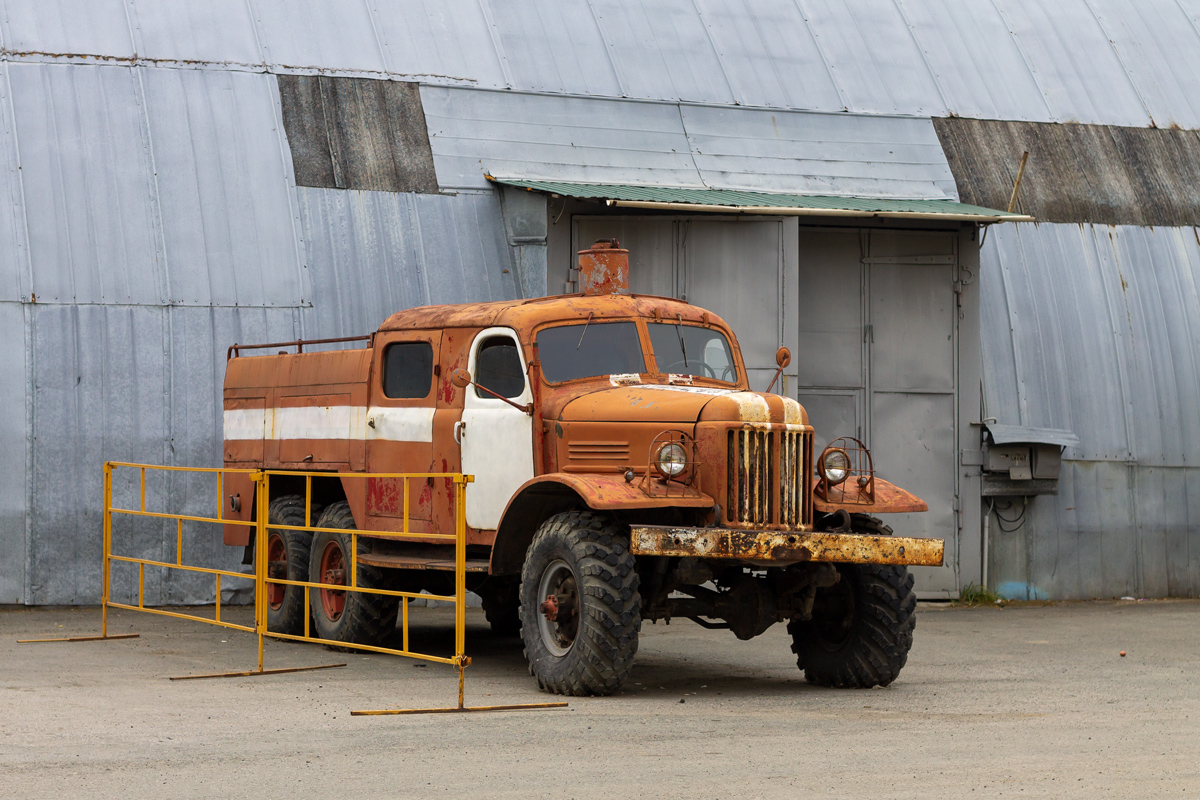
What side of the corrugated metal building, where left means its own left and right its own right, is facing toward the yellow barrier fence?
front

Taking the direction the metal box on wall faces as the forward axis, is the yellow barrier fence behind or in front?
in front

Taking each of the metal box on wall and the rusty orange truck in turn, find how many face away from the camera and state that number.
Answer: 0

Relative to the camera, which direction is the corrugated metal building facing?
toward the camera

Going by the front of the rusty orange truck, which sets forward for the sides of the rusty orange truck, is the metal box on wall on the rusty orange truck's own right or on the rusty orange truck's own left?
on the rusty orange truck's own left

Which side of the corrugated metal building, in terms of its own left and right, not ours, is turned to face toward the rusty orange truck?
front

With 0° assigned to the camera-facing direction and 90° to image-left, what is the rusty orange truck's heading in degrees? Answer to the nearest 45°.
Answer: approximately 315°

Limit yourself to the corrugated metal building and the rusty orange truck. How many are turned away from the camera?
0
